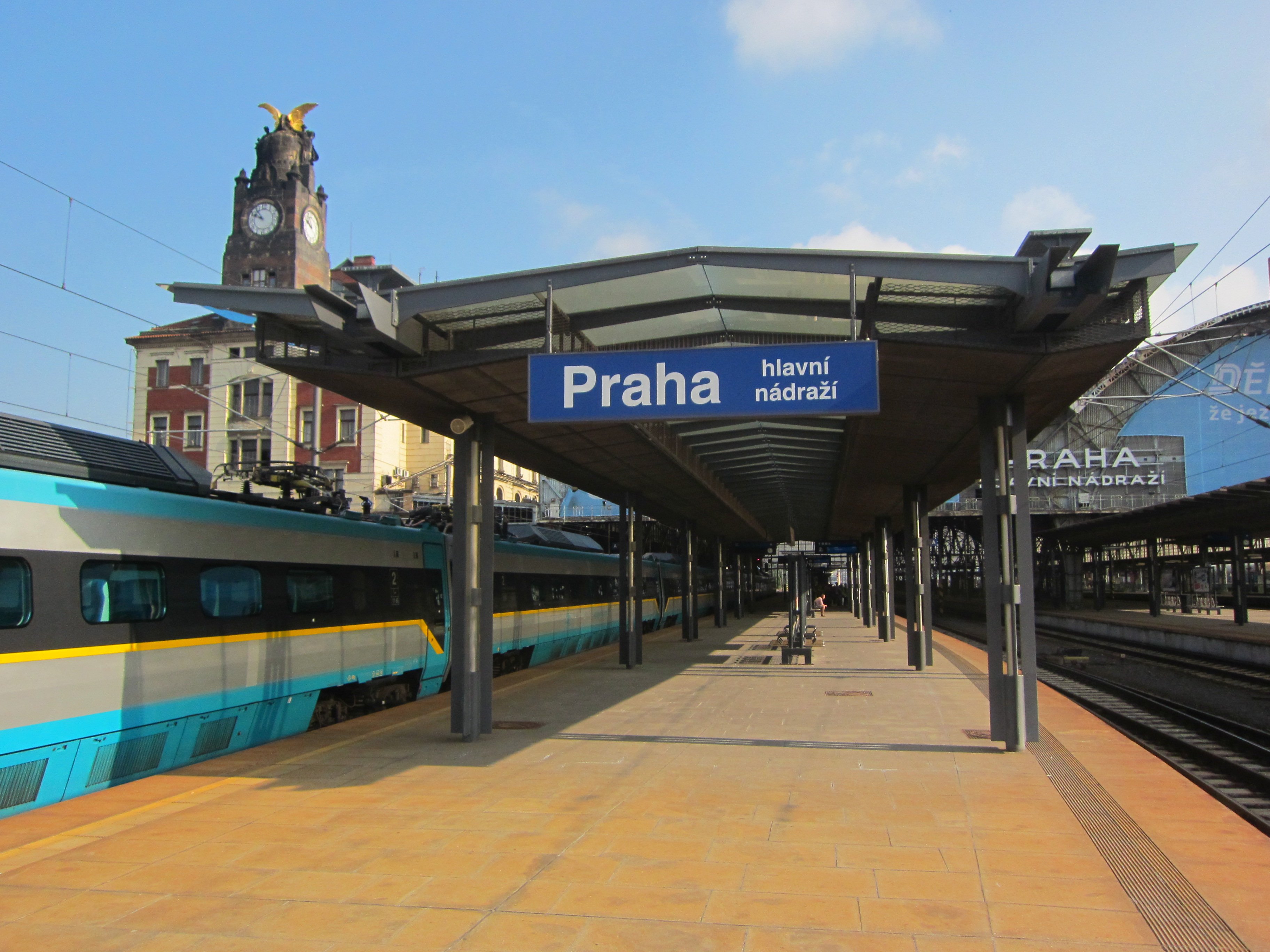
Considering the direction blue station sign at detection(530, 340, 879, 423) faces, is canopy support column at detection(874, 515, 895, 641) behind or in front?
behind

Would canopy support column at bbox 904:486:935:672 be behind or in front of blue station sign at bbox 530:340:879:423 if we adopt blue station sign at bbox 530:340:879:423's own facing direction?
behind

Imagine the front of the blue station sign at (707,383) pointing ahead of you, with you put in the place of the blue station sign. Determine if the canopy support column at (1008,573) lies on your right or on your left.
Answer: on your left

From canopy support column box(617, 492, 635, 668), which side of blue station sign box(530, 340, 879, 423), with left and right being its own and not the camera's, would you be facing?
back

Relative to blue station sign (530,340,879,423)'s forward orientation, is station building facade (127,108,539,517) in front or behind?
behind

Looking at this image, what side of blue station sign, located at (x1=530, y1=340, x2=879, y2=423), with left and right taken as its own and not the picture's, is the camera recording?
front

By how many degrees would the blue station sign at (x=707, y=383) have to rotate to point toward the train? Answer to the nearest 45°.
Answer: approximately 90° to its right
